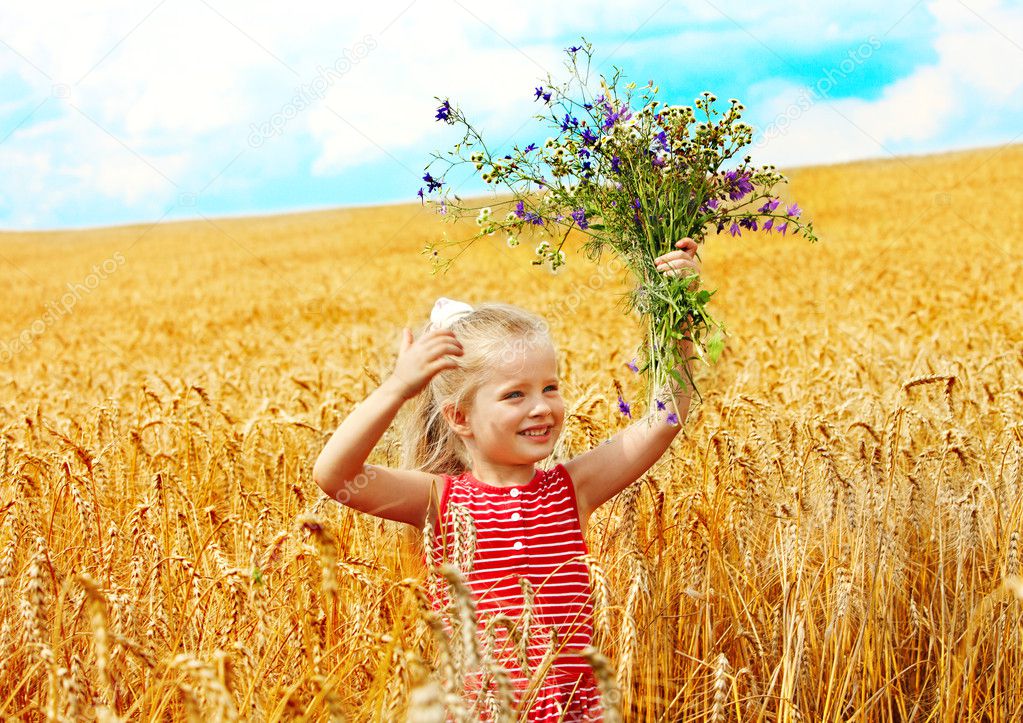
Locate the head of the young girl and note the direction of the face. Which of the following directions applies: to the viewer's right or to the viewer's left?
to the viewer's right

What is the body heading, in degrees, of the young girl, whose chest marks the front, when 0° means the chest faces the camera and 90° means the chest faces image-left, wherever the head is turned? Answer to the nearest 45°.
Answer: approximately 0°
